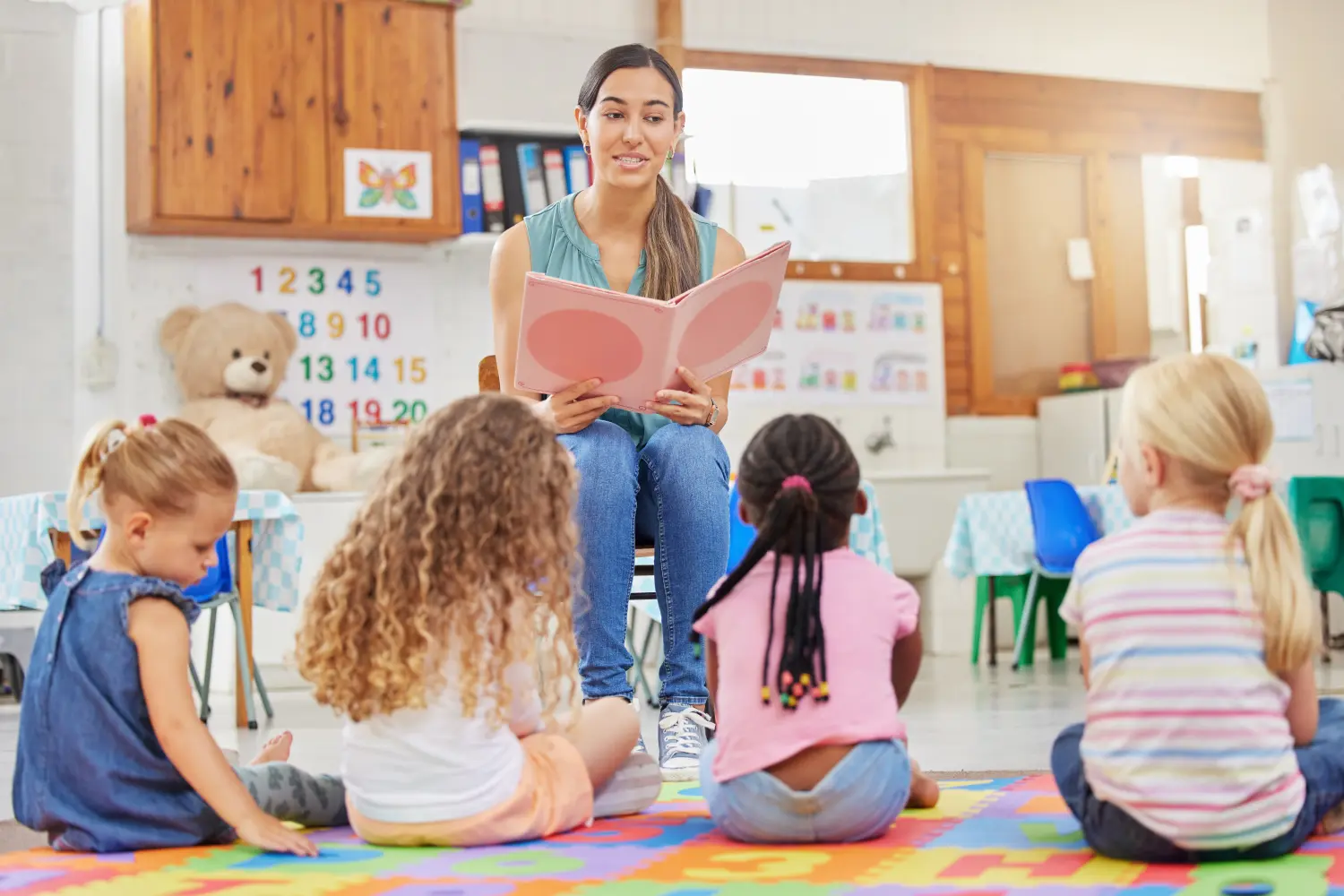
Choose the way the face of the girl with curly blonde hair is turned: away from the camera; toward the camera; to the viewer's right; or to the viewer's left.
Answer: away from the camera

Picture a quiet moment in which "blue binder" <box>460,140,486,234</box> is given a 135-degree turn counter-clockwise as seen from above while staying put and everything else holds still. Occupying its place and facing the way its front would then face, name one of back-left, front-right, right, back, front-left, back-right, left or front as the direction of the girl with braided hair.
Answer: back-right

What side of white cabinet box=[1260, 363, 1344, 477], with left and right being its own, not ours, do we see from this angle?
front

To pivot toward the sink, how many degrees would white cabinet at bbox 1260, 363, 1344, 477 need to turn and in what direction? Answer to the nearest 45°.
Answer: approximately 135° to its right

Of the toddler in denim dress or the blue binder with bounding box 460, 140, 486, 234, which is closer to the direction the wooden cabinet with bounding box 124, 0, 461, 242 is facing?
the toddler in denim dress

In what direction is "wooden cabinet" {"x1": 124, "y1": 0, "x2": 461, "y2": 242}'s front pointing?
toward the camera

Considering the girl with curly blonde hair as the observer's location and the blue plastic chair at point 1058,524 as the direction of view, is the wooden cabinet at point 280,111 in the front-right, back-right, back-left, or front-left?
front-left

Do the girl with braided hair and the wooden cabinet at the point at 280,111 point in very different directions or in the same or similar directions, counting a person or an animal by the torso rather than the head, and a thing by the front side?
very different directions

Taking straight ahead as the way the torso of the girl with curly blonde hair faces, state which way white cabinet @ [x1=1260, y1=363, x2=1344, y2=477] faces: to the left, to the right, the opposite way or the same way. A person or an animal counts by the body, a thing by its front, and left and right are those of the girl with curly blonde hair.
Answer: the opposite way

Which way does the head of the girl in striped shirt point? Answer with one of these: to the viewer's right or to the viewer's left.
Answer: to the viewer's left

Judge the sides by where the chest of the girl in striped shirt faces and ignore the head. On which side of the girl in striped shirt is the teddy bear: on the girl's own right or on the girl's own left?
on the girl's own left

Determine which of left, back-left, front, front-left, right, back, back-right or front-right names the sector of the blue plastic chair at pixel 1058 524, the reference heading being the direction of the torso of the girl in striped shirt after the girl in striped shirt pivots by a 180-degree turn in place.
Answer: back

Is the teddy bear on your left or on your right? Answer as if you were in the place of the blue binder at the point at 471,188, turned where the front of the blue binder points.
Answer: on your right

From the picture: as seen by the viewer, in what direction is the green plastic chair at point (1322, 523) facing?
away from the camera

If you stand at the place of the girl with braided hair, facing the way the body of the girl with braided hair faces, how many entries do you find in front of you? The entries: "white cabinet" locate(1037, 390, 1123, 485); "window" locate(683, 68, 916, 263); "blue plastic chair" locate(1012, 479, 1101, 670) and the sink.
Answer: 4

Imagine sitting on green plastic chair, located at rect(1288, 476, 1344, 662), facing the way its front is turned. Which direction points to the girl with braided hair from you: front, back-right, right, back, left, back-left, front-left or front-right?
back

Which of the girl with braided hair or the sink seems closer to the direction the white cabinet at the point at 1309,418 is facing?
the girl with braided hair

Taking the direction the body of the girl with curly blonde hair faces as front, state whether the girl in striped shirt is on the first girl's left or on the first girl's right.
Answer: on the first girl's right

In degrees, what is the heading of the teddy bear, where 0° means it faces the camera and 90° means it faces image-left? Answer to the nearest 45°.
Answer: approximately 315°
